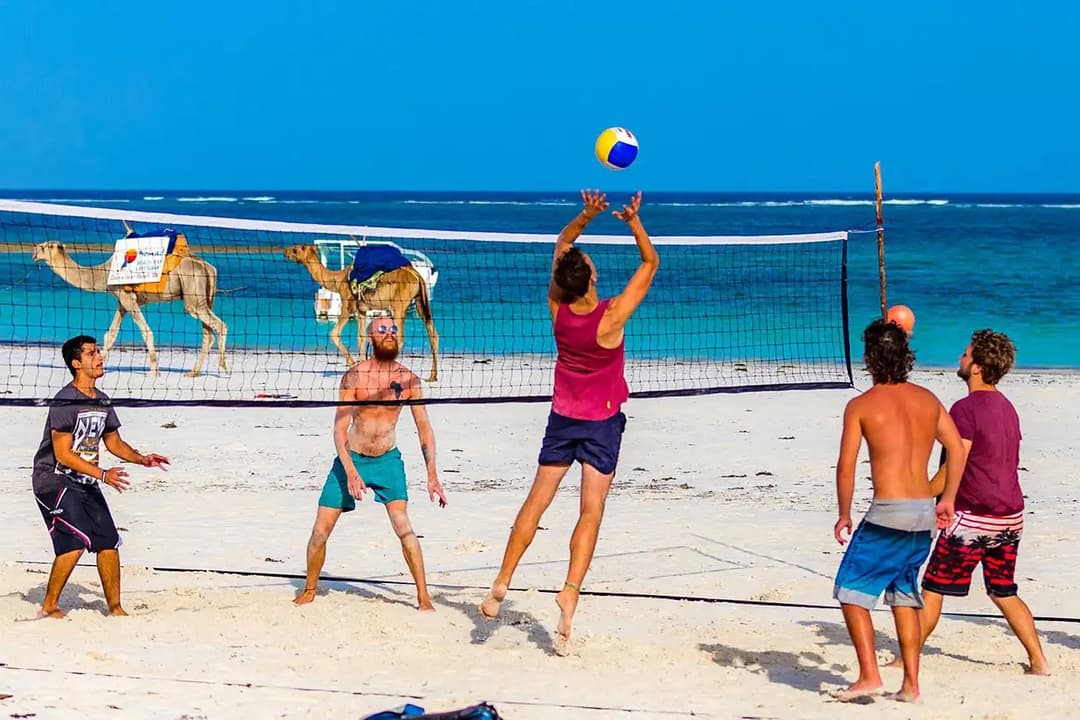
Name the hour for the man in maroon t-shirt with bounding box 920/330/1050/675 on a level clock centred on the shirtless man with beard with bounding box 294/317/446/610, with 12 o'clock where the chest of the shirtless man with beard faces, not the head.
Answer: The man in maroon t-shirt is roughly at 10 o'clock from the shirtless man with beard.

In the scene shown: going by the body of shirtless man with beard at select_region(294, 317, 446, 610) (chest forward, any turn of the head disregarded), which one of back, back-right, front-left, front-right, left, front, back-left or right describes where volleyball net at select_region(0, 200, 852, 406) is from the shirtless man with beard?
back

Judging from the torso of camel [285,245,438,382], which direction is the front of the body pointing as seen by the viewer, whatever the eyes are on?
to the viewer's left

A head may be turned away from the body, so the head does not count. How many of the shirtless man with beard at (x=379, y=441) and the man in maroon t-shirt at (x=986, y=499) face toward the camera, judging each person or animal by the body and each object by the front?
1

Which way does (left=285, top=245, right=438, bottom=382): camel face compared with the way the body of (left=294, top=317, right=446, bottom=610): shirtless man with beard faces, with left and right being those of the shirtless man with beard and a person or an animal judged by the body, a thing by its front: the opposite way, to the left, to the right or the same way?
to the right

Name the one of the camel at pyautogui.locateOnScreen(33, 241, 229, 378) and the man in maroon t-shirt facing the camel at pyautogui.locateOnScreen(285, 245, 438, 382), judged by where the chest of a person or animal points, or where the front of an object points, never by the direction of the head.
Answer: the man in maroon t-shirt

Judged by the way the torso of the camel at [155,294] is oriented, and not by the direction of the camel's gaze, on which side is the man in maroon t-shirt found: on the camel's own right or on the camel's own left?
on the camel's own left

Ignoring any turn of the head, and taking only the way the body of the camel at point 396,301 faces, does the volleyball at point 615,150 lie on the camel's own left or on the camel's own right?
on the camel's own left

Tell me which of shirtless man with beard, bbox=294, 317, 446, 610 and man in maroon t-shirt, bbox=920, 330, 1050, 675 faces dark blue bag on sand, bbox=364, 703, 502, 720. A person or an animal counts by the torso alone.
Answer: the shirtless man with beard

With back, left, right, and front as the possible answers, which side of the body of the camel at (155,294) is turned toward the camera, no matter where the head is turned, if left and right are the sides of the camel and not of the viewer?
left

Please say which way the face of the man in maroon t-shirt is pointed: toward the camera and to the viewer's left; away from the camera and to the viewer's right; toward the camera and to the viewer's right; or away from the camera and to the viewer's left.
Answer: away from the camera and to the viewer's left

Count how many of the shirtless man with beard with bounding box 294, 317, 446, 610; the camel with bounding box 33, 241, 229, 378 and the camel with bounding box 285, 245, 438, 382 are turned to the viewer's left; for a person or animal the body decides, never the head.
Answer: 2

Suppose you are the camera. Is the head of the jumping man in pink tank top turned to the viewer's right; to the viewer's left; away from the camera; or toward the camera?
away from the camera
